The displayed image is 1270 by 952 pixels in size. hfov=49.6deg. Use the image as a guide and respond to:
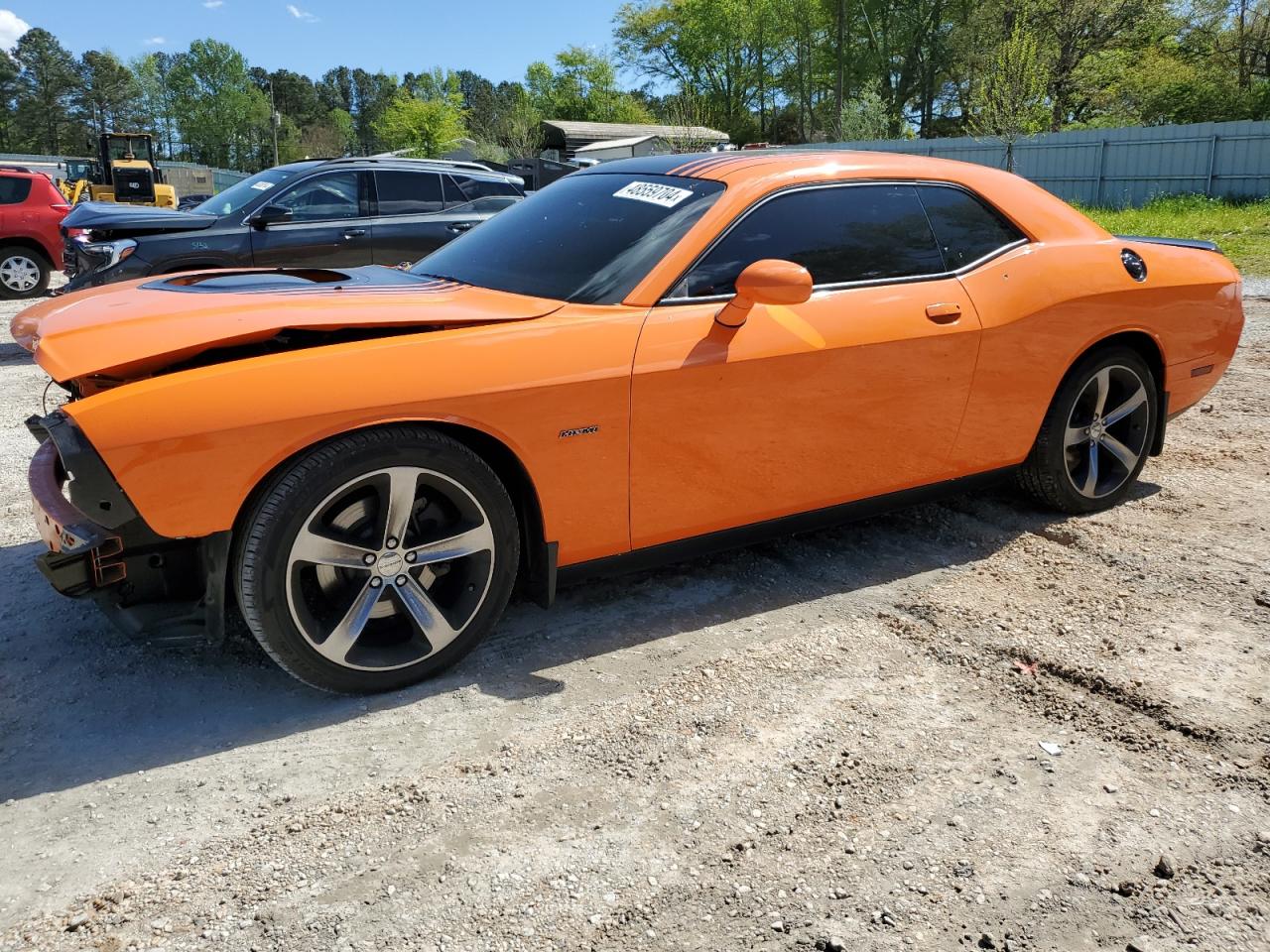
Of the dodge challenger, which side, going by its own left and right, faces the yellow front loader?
right

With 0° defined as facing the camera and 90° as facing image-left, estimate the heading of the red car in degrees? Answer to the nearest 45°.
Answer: approximately 90°

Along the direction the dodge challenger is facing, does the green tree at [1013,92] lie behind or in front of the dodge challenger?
behind

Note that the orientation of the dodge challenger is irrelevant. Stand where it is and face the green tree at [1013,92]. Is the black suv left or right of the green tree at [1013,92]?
left

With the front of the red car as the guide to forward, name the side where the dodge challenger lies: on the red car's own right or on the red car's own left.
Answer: on the red car's own left

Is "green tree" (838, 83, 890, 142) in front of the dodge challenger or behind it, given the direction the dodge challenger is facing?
behind
